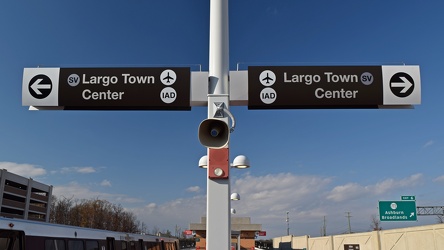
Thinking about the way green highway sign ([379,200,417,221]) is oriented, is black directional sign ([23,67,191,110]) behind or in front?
in front

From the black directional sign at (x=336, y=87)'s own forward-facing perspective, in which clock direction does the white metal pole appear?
The white metal pole is roughly at 2 o'clock from the black directional sign.

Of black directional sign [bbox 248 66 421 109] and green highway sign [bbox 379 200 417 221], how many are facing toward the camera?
2

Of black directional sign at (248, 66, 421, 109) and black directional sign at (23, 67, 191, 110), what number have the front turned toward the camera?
2

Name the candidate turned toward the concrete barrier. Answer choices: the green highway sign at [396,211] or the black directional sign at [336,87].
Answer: the green highway sign

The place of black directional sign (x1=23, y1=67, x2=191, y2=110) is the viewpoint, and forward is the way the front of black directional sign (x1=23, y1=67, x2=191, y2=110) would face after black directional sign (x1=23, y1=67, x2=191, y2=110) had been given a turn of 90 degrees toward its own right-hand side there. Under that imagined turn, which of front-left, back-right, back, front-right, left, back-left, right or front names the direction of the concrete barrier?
back-right

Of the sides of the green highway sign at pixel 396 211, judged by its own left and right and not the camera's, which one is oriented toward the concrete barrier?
front

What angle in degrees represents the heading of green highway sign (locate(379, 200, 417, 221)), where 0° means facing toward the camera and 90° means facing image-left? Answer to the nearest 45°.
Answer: approximately 0°

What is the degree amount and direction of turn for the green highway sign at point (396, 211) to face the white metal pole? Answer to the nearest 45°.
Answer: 0° — it already faces it

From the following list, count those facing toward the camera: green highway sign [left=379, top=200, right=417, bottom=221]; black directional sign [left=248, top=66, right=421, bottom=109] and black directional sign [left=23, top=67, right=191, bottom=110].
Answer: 3

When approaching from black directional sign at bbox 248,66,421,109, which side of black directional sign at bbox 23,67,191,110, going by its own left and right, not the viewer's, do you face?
left
